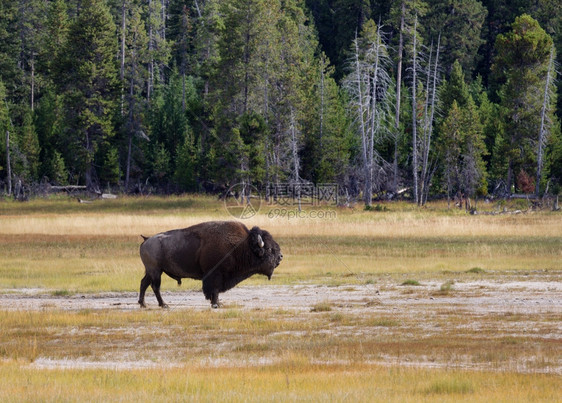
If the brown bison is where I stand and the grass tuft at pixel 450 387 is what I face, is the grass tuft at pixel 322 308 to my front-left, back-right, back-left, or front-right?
front-left

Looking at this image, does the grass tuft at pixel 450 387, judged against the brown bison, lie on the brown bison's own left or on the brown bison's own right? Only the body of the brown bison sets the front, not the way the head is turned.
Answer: on the brown bison's own right

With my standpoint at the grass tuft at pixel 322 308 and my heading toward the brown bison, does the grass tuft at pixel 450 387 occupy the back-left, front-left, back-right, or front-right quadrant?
back-left

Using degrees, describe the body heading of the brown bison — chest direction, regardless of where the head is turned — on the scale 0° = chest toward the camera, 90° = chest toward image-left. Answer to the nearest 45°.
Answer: approximately 270°

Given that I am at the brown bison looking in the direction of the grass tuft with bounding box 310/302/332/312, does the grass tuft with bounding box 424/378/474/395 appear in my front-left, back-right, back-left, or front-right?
front-right

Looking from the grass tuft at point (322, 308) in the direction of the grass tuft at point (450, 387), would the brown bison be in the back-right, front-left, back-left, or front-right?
back-right

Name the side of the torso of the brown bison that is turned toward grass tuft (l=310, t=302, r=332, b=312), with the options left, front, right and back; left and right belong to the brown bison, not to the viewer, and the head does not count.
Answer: front
